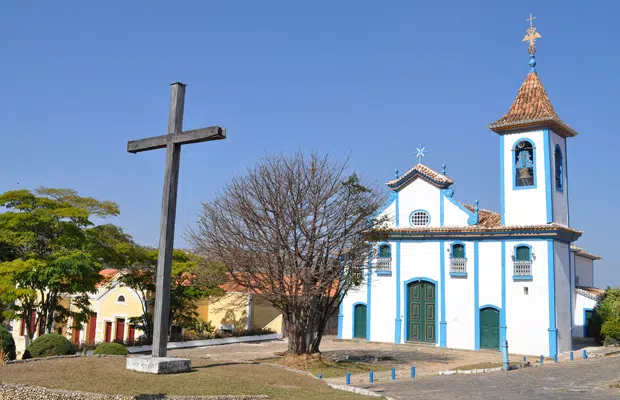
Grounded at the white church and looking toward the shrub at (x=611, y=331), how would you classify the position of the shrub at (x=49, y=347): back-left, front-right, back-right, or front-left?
back-right

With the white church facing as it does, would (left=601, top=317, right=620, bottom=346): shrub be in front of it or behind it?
behind

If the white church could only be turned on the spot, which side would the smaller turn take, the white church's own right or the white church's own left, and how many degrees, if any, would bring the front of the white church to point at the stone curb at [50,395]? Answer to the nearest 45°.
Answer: approximately 45° to the white church's own left

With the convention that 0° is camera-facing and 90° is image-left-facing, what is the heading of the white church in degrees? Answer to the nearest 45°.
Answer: approximately 45°

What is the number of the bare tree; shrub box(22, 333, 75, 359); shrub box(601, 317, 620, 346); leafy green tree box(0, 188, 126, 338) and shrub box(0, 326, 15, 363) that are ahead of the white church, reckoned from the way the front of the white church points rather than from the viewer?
4

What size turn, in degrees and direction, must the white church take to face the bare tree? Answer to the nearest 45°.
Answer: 0° — it already faces it

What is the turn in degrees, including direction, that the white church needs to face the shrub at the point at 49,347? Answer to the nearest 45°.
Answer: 0° — it already faces it

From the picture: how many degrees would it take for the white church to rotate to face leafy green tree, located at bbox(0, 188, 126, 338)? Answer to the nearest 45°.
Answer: approximately 90° to its right

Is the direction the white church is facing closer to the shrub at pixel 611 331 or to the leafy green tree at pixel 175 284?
the leafy green tree
